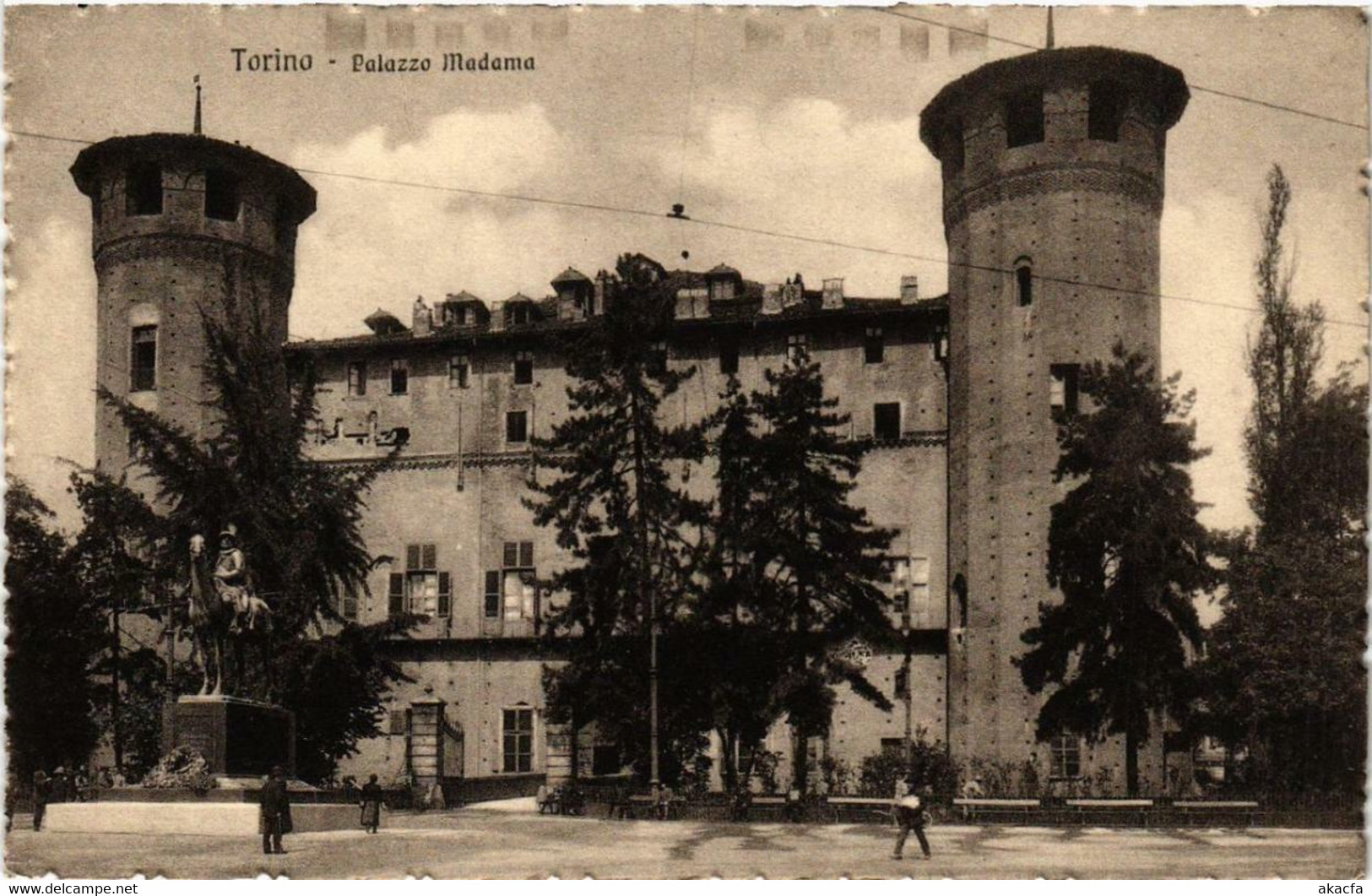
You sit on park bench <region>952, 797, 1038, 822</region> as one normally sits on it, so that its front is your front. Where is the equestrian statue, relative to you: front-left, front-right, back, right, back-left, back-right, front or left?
front-right

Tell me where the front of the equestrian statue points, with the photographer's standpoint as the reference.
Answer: facing the viewer and to the left of the viewer

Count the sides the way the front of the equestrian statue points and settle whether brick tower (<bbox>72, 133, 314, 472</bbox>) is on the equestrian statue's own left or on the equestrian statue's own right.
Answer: on the equestrian statue's own right

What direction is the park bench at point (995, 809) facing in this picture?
toward the camera

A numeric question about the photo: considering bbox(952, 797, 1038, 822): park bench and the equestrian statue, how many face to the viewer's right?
0

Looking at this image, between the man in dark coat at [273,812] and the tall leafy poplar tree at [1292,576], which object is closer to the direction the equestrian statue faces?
the man in dark coat

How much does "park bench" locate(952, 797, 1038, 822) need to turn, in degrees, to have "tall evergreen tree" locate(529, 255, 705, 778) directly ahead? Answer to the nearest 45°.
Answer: approximately 135° to its right

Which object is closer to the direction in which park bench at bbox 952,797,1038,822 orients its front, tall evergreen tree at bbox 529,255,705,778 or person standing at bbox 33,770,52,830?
the person standing
